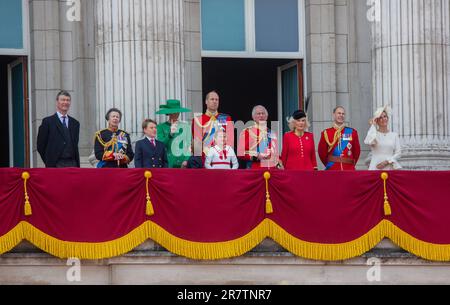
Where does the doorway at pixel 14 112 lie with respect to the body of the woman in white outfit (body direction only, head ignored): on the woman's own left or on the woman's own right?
on the woman's own right

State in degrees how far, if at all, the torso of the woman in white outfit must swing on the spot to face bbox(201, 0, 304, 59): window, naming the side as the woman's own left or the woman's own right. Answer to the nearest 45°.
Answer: approximately 135° to the woman's own right

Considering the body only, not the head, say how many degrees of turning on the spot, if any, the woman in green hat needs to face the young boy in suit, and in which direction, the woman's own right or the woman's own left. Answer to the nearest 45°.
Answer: approximately 45° to the woman's own right

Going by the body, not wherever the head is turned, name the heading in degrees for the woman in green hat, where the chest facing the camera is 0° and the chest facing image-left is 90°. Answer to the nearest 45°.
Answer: approximately 0°

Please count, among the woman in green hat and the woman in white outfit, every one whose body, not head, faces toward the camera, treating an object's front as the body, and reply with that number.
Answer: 2

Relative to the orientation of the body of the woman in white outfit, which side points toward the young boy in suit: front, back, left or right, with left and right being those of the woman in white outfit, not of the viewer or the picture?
right
